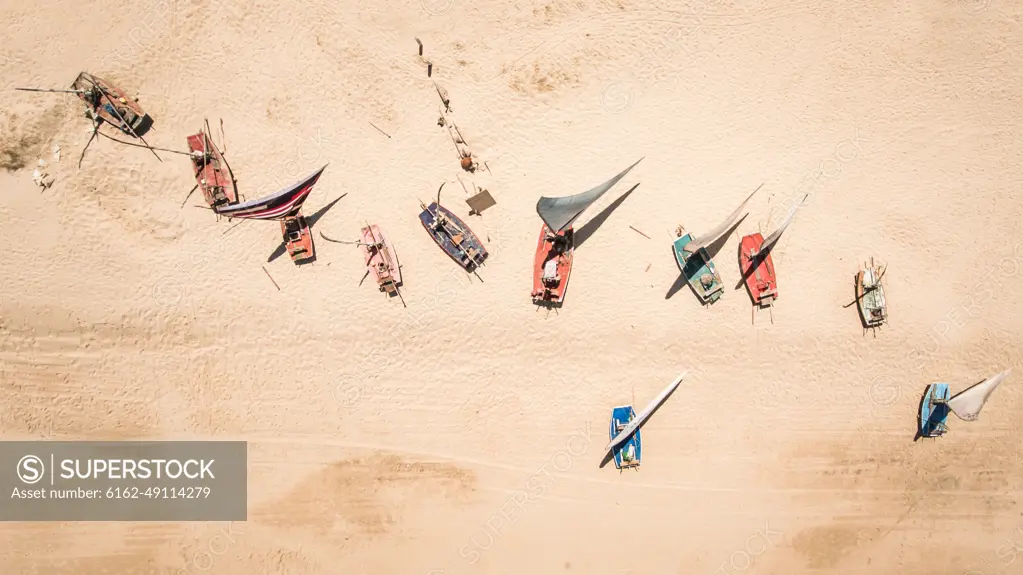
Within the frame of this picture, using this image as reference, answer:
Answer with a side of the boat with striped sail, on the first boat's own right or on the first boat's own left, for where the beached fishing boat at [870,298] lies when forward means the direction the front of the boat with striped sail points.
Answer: on the first boat's own right

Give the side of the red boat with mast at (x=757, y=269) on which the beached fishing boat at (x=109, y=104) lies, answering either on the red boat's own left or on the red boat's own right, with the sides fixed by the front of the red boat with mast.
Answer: on the red boat's own left

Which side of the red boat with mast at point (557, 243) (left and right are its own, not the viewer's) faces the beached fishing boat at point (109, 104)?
left

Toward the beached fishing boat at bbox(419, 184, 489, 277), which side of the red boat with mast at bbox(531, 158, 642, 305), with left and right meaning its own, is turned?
left

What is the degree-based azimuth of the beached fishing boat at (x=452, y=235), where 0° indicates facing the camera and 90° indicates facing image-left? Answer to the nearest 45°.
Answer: approximately 135°

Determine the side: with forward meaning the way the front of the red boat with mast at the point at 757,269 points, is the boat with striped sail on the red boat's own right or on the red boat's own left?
on the red boat's own left

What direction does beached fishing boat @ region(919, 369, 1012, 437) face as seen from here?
away from the camera

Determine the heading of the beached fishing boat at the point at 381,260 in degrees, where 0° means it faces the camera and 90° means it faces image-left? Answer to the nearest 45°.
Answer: approximately 180°

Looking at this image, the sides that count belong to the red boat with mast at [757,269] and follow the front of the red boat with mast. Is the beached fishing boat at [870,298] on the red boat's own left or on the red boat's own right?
on the red boat's own right
